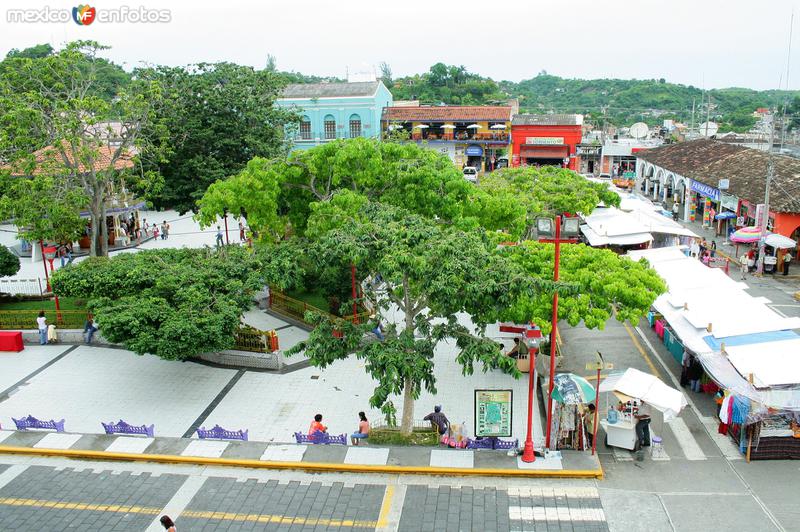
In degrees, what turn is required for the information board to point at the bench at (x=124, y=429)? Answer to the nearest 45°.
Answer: approximately 90° to its right

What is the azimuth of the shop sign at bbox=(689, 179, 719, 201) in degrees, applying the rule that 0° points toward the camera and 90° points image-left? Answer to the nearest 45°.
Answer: approximately 45°

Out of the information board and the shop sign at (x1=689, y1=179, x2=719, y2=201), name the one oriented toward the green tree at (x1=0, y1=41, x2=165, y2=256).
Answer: the shop sign

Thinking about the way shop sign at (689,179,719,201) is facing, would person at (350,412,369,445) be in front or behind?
in front

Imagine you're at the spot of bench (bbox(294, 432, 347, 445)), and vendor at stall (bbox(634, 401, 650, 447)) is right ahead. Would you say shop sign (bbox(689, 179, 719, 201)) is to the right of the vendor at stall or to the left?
left

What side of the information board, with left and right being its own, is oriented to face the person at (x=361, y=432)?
right

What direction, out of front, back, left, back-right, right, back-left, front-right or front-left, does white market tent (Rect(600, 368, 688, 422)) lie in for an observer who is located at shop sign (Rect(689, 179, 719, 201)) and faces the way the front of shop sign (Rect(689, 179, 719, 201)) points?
front-left

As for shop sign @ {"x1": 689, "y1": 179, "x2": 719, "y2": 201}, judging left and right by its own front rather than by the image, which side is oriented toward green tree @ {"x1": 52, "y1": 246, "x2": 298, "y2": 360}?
front

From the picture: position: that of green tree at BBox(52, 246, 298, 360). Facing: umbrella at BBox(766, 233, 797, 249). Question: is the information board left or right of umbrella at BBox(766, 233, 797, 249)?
right

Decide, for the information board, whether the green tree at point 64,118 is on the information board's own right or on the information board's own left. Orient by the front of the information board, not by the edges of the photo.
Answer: on the information board's own right

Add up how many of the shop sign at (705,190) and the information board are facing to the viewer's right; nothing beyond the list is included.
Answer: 0

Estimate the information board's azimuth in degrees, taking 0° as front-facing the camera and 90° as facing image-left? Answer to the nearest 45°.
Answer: approximately 0°

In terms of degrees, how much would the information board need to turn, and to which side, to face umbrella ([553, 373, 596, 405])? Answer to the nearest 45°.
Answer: approximately 90° to its left

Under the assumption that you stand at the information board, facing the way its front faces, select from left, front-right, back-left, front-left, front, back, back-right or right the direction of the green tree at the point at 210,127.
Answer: back-right

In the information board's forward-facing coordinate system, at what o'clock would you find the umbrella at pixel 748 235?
The umbrella is roughly at 7 o'clock from the information board.

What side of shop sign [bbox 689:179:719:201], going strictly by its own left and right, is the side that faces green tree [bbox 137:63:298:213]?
front

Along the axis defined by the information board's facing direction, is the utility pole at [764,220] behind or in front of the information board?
behind
